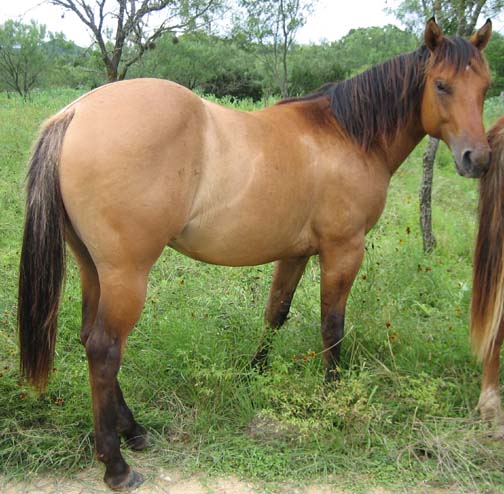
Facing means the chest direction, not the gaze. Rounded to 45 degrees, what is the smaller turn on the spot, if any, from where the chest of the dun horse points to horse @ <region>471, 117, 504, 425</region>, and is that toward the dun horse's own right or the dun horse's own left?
approximately 45° to the dun horse's own right

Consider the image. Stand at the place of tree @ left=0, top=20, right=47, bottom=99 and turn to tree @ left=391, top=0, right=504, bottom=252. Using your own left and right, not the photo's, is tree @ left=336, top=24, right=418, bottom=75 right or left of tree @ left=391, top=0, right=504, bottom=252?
left

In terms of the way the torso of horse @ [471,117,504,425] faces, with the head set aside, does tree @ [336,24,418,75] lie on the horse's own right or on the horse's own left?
on the horse's own left

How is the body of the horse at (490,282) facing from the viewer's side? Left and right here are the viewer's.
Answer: facing to the right of the viewer

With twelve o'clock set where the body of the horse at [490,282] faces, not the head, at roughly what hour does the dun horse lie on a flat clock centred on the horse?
The dun horse is roughly at 5 o'clock from the horse.

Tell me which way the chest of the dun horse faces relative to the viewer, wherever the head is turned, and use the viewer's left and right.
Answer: facing away from the viewer and to the right of the viewer

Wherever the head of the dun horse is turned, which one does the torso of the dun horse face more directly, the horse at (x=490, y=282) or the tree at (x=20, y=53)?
the horse
